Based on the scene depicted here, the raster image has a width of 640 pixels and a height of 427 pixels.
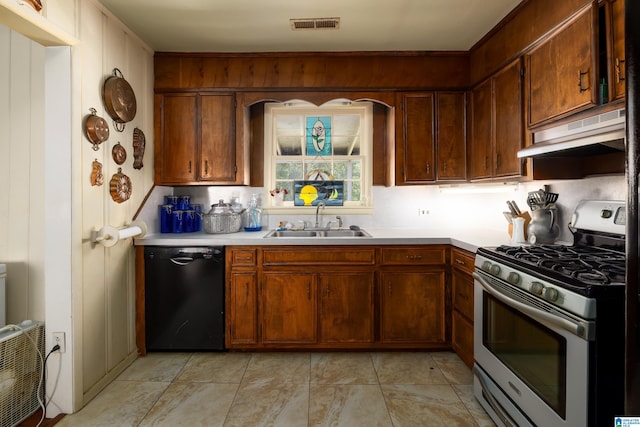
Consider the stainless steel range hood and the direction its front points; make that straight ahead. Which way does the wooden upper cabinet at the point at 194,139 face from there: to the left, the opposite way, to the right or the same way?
to the left

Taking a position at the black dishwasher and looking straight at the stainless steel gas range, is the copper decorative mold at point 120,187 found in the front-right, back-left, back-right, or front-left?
back-right

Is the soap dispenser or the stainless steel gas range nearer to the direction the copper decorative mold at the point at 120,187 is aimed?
the stainless steel gas range

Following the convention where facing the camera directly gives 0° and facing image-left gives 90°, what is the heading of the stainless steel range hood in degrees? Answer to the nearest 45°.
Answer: approximately 45°

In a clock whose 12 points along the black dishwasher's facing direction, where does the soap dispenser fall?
The soap dispenser is roughly at 8 o'clock from the black dishwasher.

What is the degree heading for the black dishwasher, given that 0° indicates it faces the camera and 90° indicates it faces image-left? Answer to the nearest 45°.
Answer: approximately 0°

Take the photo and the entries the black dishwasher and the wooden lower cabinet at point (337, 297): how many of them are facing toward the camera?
2
